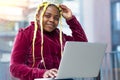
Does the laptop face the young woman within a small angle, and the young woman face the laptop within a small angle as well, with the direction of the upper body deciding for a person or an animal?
yes

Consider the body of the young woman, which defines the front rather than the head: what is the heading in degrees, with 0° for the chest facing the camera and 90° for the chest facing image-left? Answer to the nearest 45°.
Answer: approximately 315°

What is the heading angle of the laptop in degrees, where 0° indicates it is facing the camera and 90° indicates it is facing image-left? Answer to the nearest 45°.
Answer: approximately 135°

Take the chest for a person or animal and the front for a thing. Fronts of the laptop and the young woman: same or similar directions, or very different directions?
very different directions
